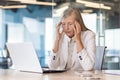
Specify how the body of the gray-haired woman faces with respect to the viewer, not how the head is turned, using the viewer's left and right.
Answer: facing the viewer and to the left of the viewer

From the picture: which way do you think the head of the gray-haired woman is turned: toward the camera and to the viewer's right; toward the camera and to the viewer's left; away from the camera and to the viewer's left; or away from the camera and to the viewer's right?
toward the camera and to the viewer's left

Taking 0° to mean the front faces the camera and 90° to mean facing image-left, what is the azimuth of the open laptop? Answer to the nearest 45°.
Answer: approximately 225°
